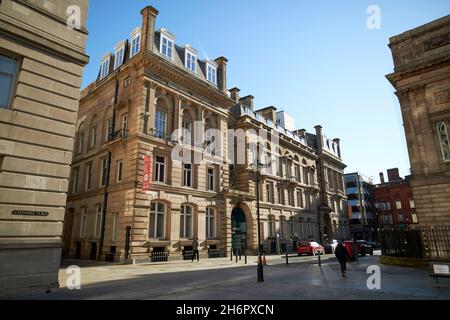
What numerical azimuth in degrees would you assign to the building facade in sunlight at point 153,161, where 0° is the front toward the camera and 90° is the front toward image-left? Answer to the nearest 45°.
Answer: approximately 315°

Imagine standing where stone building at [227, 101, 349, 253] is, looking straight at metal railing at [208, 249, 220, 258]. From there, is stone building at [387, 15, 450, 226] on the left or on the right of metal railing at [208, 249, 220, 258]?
left

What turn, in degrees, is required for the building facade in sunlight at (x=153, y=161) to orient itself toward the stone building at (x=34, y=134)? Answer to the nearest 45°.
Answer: approximately 45° to its right

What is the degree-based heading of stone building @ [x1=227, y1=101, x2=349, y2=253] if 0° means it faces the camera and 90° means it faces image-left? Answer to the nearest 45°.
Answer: approximately 315°

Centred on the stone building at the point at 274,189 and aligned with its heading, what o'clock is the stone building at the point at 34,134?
the stone building at the point at 34,134 is roughly at 2 o'clock from the stone building at the point at 274,189.
